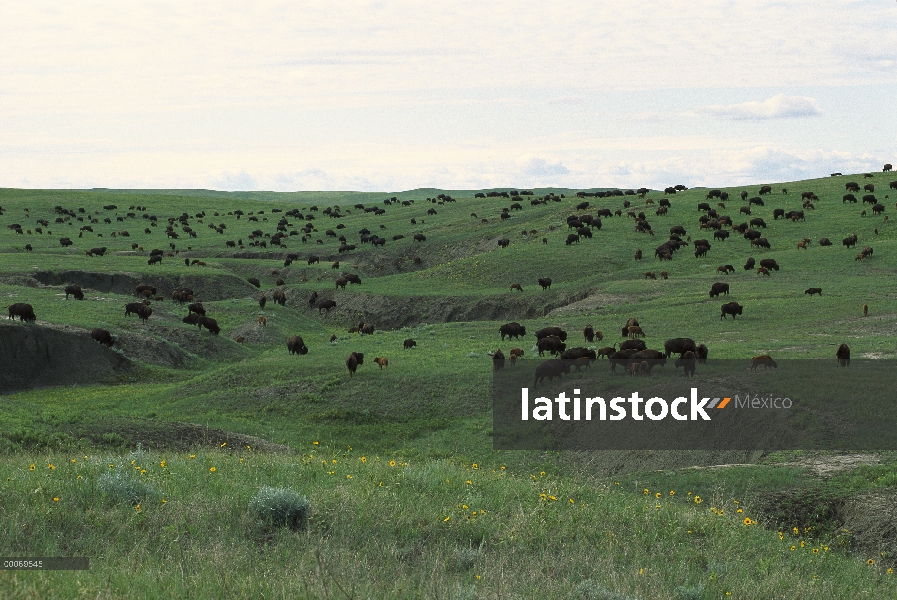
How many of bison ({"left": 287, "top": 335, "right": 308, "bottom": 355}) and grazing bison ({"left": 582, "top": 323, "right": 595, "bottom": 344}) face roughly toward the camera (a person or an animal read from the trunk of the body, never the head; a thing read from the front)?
1

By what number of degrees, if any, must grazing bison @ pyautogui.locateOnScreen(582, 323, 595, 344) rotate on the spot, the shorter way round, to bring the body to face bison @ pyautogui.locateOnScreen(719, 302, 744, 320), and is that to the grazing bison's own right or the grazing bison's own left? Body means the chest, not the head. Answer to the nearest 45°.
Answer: approximately 135° to the grazing bison's own left

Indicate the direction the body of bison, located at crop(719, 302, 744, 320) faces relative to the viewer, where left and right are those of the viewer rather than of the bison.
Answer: facing to the right of the viewer

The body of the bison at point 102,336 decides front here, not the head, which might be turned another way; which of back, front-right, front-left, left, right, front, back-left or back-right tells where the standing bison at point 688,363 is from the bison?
front-right

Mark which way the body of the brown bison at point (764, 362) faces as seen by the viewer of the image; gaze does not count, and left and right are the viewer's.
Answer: facing to the right of the viewer

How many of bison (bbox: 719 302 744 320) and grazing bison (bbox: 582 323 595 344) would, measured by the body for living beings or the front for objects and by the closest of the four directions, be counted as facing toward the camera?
1

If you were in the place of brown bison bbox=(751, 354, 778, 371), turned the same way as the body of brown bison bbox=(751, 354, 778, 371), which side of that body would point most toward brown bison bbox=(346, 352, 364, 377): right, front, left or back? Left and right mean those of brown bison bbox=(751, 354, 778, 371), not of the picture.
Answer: back
